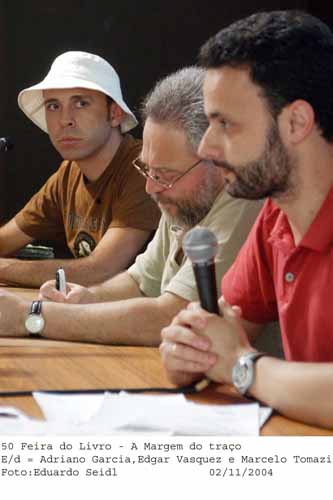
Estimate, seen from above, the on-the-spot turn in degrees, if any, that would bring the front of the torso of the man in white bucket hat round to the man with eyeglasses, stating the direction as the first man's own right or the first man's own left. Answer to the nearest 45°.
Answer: approximately 45° to the first man's own left

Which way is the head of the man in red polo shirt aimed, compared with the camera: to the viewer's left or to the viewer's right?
to the viewer's left

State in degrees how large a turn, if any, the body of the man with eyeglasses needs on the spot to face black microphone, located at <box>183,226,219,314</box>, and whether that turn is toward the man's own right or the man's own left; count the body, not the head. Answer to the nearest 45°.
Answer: approximately 45° to the man's own left

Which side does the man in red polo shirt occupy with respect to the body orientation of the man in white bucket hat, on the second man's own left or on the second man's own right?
on the second man's own left

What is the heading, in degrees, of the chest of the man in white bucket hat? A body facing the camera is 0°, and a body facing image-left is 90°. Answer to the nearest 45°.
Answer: approximately 45°

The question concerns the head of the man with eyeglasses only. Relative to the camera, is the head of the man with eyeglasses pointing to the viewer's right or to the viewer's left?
to the viewer's left

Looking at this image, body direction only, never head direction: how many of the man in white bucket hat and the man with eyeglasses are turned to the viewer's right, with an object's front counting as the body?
0

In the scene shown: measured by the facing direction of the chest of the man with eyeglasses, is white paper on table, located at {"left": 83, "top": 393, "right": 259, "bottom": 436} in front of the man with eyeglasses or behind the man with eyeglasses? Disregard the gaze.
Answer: in front

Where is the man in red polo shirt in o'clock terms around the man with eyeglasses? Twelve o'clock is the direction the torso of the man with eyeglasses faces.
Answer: The man in red polo shirt is roughly at 10 o'clock from the man with eyeglasses.

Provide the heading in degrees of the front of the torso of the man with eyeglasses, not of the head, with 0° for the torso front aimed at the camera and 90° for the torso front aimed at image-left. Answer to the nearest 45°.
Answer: approximately 45°

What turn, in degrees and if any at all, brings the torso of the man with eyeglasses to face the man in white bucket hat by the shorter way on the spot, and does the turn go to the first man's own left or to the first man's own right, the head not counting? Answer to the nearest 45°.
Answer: approximately 135° to the first man's own right

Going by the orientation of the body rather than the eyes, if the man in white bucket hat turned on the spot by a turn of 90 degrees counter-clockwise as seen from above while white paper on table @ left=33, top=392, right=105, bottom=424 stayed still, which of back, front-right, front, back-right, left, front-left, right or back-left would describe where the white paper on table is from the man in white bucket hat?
front-right
